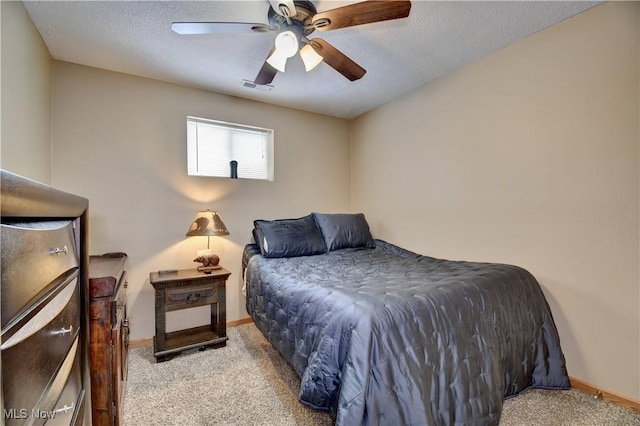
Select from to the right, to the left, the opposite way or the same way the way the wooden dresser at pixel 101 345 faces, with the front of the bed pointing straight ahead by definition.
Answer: to the left

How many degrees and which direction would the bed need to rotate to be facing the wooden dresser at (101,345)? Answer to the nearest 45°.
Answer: approximately 90° to its right

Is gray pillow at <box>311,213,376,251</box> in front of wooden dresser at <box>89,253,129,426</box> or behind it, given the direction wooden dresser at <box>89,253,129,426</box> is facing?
in front

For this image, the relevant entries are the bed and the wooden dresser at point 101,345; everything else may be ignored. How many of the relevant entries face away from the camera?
0

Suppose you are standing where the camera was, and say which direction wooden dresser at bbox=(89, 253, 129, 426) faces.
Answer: facing to the right of the viewer

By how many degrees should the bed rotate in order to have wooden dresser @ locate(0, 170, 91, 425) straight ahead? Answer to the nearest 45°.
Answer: approximately 90° to its right

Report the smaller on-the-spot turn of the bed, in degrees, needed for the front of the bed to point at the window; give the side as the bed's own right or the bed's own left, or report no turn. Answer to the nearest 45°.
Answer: approximately 180°

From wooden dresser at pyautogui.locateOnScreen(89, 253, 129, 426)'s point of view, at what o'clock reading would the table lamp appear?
The table lamp is roughly at 10 o'clock from the wooden dresser.
